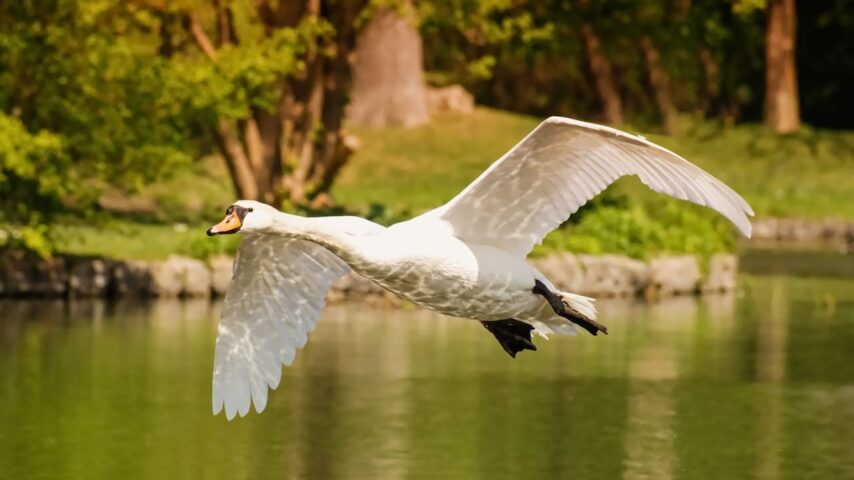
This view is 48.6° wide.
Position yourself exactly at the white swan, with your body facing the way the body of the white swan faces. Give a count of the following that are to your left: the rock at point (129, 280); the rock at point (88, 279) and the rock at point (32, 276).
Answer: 0

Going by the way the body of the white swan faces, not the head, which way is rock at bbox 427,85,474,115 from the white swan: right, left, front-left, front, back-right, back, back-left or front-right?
back-right

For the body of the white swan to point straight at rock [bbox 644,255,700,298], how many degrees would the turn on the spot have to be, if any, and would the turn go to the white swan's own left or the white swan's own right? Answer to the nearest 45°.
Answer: approximately 135° to the white swan's own right

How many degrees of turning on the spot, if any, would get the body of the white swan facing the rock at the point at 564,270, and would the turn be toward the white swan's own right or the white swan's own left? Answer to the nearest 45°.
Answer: approximately 135° to the white swan's own right

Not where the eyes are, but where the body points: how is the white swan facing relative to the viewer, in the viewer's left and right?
facing the viewer and to the left of the viewer

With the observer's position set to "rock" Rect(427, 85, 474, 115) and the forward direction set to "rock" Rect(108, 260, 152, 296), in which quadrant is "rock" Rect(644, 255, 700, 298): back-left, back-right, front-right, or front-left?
front-left

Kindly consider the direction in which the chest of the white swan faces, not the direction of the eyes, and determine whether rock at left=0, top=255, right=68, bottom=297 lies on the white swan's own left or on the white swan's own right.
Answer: on the white swan's own right

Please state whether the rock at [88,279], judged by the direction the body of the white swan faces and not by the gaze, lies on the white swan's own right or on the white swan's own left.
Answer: on the white swan's own right
